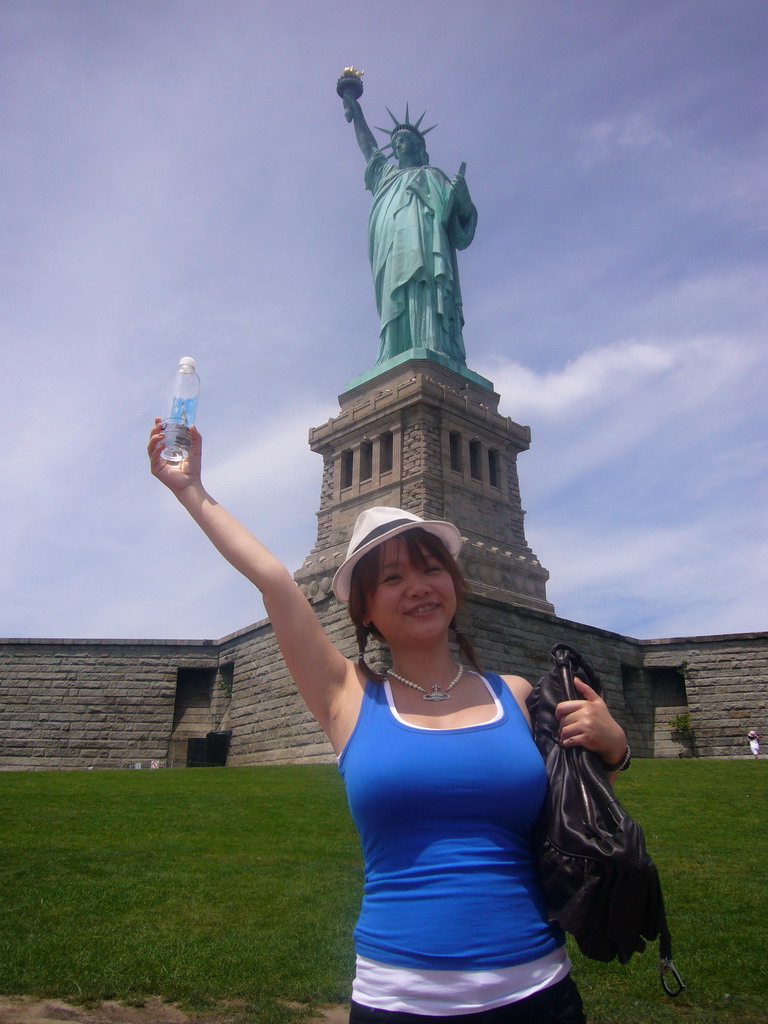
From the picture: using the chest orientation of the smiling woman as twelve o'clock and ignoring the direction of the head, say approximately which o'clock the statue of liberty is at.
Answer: The statue of liberty is roughly at 6 o'clock from the smiling woman.

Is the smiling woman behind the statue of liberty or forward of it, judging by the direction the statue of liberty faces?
forward

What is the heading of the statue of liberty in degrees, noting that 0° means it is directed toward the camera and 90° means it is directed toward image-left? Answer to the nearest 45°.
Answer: approximately 45°

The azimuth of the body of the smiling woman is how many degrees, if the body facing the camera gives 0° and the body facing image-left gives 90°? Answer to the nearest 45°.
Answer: approximately 0°
